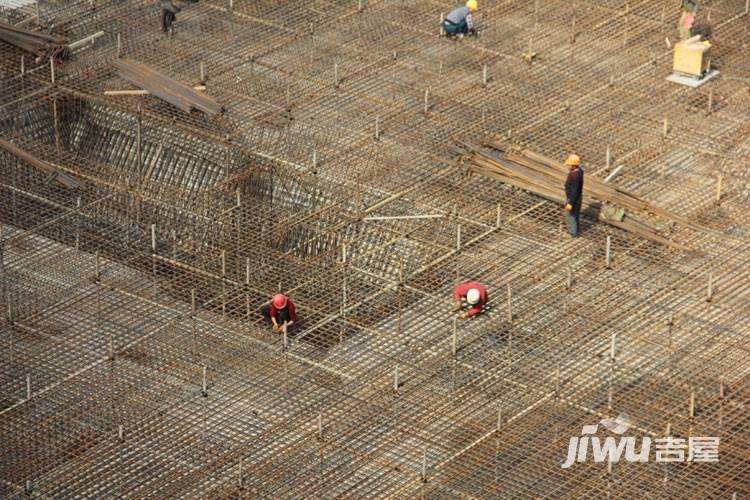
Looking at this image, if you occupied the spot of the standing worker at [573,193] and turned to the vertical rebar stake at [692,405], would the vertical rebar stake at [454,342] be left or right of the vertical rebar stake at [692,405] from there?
right

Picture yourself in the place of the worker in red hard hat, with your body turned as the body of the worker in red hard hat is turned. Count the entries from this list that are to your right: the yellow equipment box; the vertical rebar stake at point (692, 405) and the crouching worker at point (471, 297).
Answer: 0

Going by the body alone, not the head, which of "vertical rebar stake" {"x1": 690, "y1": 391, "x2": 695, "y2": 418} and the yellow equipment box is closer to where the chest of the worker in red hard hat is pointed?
the vertical rebar stake

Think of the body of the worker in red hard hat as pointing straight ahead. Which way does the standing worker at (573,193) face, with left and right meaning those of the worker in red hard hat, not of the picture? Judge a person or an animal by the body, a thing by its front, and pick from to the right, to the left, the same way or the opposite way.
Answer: to the right

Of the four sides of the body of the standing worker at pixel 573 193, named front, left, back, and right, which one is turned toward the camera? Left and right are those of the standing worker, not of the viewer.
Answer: left

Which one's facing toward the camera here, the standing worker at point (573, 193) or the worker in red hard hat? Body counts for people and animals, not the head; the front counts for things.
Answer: the worker in red hard hat

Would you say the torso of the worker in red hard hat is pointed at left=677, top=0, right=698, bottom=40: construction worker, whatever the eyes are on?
no

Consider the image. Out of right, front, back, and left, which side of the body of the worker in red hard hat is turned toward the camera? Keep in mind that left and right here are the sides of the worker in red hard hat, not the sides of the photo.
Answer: front

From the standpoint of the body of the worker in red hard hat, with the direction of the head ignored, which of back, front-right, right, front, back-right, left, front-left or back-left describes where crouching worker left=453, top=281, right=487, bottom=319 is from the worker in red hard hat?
left

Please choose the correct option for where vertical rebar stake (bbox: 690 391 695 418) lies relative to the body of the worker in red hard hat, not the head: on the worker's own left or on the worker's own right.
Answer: on the worker's own left

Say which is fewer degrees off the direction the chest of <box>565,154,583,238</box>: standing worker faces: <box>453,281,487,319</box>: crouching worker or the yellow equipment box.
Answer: the crouching worker

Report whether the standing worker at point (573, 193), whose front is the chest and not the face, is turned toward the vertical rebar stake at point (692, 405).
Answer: no

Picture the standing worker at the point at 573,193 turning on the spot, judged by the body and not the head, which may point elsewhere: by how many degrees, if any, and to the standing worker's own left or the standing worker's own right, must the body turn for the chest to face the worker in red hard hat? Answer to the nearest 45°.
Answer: approximately 45° to the standing worker's own left
